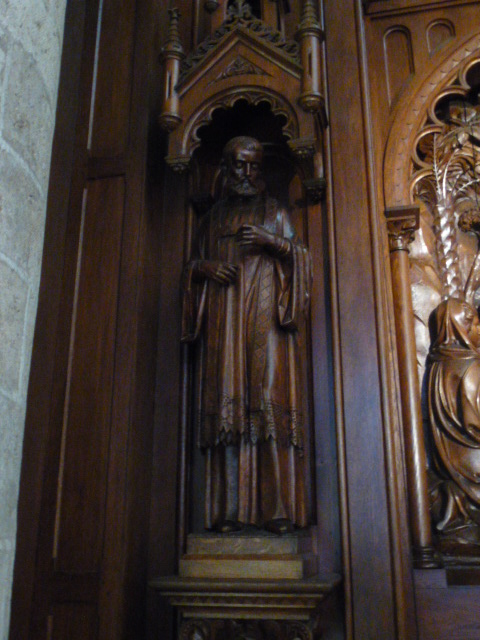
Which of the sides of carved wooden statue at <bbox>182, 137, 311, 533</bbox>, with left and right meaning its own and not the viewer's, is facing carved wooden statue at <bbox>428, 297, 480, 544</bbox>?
left

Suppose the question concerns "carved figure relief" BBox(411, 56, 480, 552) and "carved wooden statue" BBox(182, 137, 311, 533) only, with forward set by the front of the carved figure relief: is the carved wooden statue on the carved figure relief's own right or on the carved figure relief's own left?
on the carved figure relief's own right

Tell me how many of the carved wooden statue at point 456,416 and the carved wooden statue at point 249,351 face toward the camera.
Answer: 1

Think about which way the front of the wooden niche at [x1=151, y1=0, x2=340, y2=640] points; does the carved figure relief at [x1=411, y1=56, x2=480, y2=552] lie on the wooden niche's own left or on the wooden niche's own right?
on the wooden niche's own left

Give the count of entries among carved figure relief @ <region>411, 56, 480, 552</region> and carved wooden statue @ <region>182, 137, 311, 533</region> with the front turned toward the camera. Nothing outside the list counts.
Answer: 2
